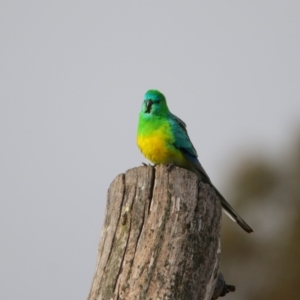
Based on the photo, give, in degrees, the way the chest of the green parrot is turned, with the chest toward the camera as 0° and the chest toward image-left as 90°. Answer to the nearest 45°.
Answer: approximately 45°
